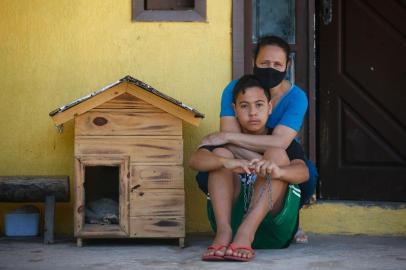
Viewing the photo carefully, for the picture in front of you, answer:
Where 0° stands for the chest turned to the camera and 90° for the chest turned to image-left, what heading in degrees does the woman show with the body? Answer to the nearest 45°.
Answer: approximately 0°

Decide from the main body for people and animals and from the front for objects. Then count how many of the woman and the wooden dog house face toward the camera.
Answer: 2

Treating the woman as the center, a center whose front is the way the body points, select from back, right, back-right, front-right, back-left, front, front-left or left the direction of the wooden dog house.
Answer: right

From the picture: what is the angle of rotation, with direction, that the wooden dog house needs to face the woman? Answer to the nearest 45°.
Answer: approximately 90° to its left

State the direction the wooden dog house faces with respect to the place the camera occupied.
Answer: facing the viewer

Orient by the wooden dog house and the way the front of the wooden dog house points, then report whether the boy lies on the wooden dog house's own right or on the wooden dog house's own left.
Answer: on the wooden dog house's own left

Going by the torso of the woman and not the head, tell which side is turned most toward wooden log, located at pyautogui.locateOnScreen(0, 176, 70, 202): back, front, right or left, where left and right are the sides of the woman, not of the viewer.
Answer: right

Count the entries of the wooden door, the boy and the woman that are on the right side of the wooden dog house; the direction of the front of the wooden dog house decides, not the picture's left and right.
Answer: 0

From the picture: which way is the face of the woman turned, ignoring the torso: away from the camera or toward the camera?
toward the camera

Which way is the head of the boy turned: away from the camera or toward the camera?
toward the camera

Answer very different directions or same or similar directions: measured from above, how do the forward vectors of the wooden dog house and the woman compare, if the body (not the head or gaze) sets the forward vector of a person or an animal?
same or similar directions
